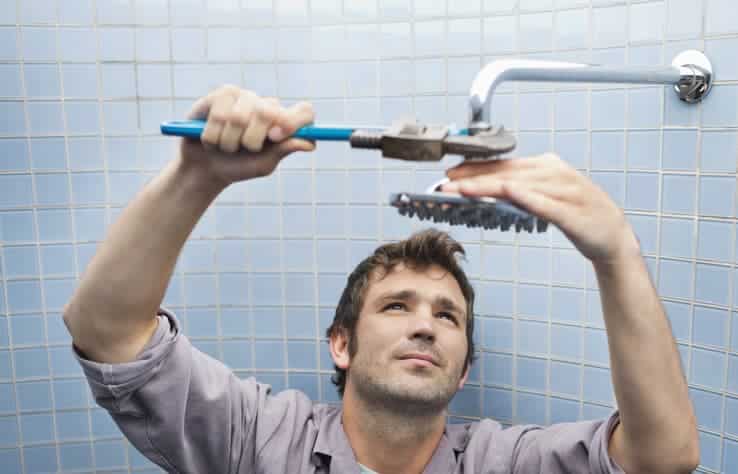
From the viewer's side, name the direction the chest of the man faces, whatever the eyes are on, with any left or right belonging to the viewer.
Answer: facing the viewer
